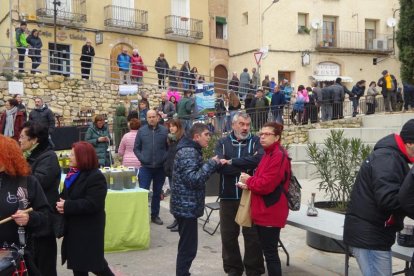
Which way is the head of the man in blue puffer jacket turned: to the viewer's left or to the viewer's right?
to the viewer's right

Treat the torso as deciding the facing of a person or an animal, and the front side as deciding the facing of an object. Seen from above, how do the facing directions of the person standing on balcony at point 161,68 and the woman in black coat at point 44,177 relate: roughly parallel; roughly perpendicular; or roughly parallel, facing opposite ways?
roughly perpendicular

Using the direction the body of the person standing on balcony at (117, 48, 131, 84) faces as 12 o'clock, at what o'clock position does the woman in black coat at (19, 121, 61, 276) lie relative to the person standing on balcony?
The woman in black coat is roughly at 12 o'clock from the person standing on balcony.

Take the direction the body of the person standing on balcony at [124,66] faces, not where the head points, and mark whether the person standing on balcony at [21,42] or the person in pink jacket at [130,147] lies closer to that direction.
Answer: the person in pink jacket
